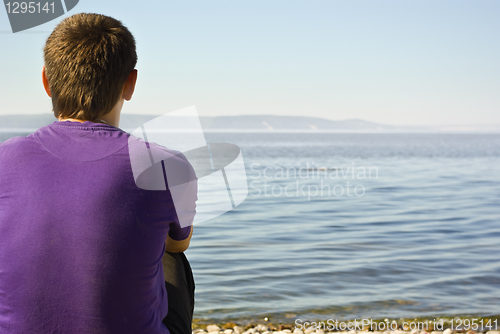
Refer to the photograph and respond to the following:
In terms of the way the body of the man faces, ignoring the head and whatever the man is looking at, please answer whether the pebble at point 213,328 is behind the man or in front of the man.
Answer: in front

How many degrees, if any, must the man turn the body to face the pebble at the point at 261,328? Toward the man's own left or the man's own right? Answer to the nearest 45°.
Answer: approximately 45° to the man's own right

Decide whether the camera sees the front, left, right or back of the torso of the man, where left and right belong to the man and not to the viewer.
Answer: back

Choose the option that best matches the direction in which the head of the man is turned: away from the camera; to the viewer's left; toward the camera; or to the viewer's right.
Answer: away from the camera
